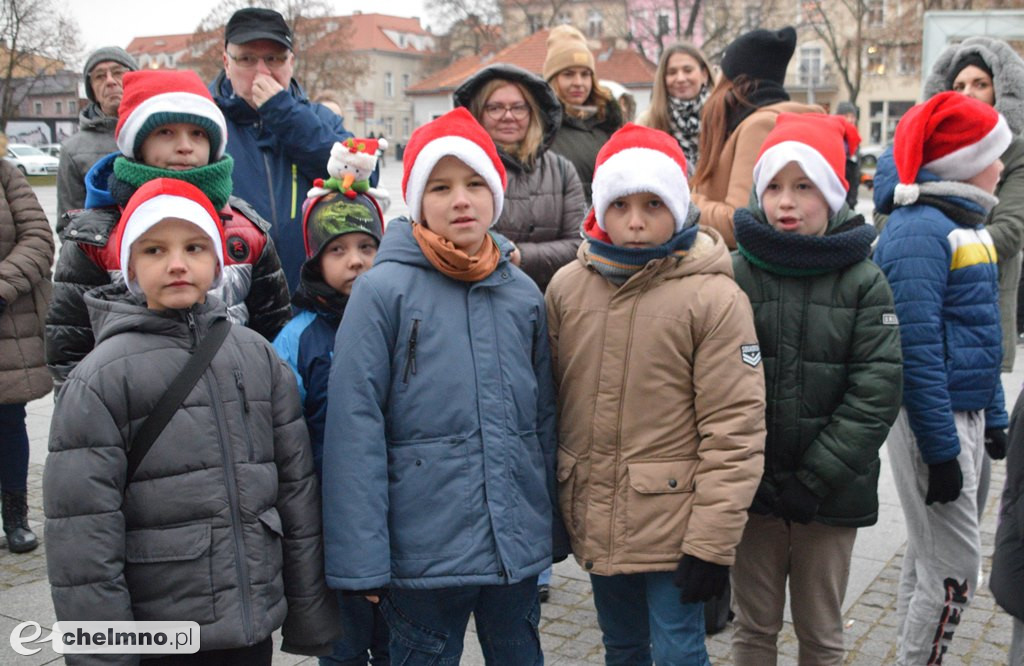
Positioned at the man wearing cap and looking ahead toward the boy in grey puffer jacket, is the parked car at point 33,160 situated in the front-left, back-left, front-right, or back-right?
back-right

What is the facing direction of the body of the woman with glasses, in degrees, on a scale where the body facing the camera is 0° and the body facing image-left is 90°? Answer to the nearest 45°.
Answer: approximately 0°

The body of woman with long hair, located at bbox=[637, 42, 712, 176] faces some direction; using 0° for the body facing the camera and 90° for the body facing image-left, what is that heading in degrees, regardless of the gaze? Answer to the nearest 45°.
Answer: approximately 0°

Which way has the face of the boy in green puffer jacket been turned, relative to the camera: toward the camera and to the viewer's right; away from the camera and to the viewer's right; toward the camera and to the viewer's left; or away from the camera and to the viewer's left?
toward the camera and to the viewer's left

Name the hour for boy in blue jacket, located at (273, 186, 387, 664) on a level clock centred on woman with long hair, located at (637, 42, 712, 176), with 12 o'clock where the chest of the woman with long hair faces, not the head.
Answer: The boy in blue jacket is roughly at 1 o'clock from the woman with long hair.

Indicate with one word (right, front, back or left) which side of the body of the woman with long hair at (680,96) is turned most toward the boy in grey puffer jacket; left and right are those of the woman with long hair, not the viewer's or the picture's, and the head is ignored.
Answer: front

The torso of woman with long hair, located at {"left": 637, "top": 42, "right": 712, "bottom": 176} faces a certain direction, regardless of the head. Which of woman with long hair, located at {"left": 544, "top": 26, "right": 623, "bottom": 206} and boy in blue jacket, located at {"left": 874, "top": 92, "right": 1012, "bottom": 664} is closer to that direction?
the boy in blue jacket

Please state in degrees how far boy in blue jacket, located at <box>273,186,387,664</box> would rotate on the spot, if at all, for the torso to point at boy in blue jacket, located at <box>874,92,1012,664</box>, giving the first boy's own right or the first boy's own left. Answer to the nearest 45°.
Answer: approximately 45° to the first boy's own left

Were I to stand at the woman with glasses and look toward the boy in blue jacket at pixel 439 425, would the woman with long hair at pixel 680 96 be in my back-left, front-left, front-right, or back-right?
back-left
